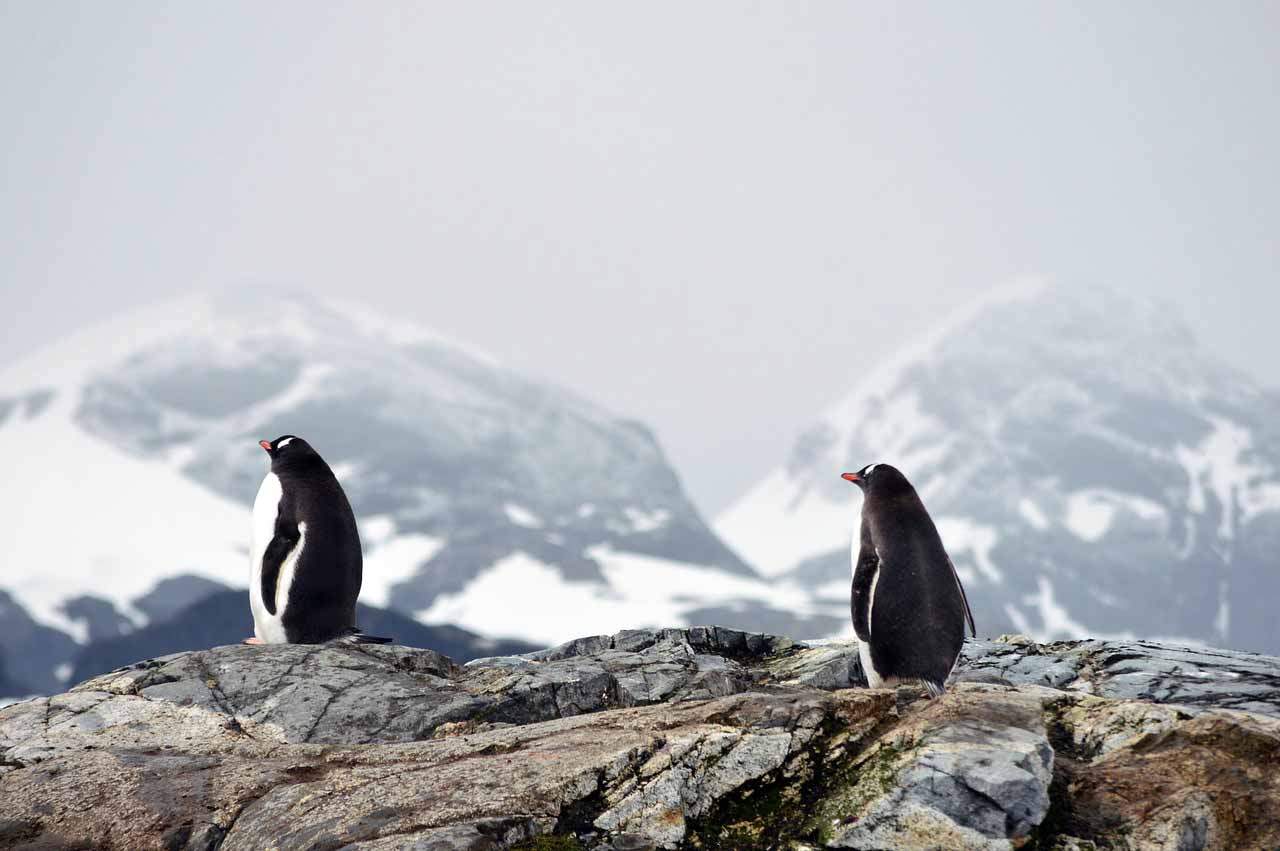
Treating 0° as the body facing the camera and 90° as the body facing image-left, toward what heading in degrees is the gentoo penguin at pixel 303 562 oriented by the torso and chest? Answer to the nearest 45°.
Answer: approximately 90°

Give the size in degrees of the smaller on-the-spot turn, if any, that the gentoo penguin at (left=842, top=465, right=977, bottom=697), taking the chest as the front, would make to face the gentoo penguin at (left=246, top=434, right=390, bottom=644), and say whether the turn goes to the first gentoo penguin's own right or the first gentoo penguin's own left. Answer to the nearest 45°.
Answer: approximately 45° to the first gentoo penguin's own left

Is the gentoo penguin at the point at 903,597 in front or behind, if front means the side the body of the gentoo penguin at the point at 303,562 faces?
behind

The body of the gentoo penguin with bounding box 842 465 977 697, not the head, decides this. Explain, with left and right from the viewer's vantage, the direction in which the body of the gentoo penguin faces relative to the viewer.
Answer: facing away from the viewer and to the left of the viewer
